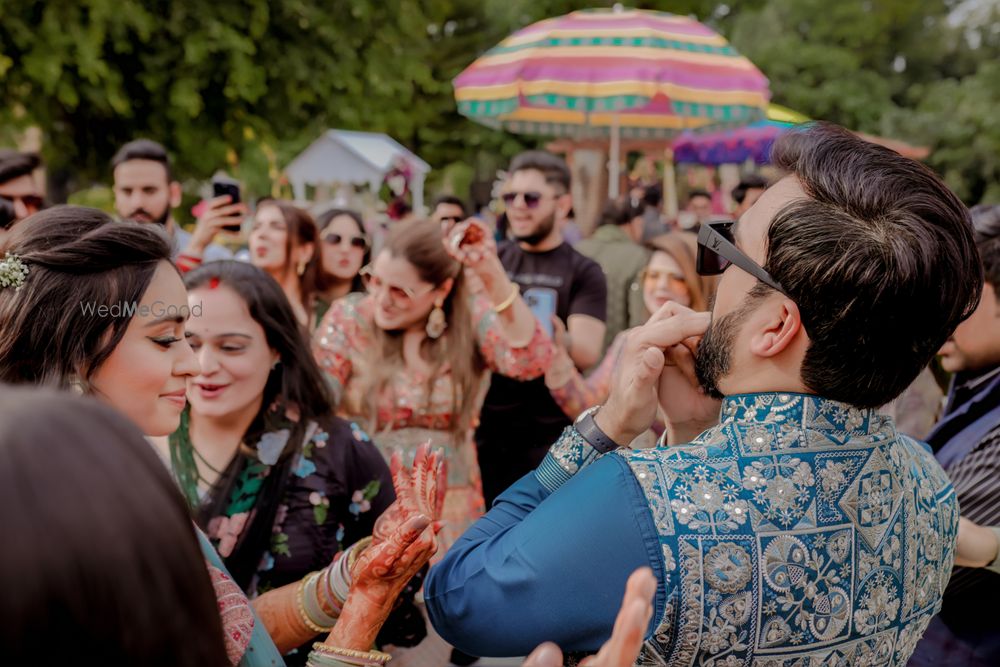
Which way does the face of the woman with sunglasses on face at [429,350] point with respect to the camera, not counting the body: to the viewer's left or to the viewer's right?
to the viewer's left

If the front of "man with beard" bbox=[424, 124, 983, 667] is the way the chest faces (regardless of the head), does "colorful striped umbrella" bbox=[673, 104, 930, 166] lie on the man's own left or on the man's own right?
on the man's own right

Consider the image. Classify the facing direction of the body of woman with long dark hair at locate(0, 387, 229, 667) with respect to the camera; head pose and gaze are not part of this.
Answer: away from the camera

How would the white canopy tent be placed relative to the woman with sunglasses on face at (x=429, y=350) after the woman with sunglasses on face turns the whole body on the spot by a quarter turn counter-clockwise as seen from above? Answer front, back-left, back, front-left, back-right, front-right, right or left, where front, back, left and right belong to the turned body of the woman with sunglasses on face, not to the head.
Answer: back-left

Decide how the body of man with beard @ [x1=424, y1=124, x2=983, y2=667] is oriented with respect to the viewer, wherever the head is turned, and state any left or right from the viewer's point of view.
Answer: facing away from the viewer and to the left of the viewer
